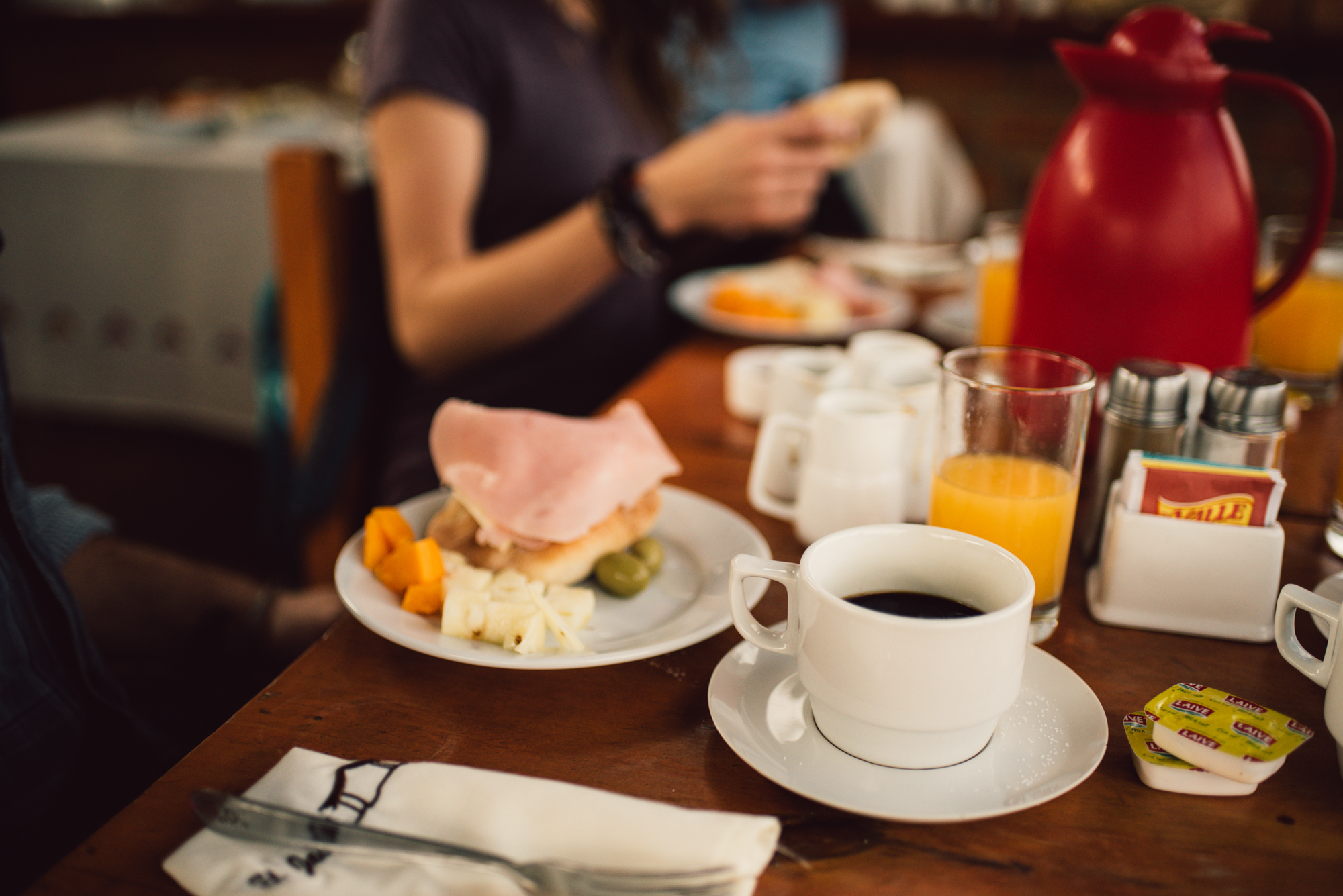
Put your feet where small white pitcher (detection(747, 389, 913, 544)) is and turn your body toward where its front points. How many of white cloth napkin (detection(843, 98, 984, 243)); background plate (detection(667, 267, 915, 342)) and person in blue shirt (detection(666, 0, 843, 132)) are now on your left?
3

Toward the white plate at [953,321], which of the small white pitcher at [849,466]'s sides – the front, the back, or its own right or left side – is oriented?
left

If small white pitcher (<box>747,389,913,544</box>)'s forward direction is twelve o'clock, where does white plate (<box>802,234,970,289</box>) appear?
The white plate is roughly at 9 o'clock from the small white pitcher.

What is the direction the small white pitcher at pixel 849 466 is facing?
to the viewer's right
